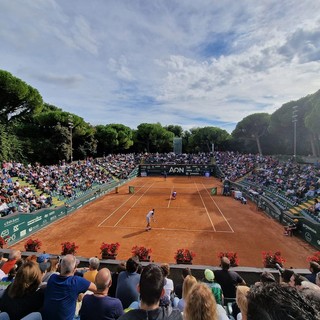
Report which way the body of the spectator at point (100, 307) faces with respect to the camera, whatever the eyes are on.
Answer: away from the camera

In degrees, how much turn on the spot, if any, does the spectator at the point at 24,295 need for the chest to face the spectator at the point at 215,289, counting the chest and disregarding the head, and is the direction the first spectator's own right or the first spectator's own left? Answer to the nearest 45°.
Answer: approximately 45° to the first spectator's own right

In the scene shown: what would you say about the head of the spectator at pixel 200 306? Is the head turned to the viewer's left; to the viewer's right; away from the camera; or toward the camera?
away from the camera

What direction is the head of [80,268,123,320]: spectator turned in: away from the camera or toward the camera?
away from the camera

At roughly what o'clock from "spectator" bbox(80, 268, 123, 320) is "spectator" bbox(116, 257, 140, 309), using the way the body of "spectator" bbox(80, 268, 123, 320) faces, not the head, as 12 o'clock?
"spectator" bbox(116, 257, 140, 309) is roughly at 1 o'clock from "spectator" bbox(80, 268, 123, 320).

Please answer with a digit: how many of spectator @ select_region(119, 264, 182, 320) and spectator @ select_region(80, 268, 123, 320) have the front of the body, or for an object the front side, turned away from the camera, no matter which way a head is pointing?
2

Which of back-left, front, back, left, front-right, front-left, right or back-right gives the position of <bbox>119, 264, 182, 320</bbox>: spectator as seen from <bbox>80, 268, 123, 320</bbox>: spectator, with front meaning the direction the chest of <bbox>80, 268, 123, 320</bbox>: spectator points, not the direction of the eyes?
back-right

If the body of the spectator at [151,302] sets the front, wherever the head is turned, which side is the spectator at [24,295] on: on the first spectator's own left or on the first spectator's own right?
on the first spectator's own left

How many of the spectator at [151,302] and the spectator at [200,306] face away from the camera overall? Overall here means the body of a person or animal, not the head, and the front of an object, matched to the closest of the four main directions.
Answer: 2

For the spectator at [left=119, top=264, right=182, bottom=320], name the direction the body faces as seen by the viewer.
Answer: away from the camera

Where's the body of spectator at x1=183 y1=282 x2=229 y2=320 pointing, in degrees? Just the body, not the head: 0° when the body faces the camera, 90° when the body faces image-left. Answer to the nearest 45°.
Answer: approximately 180°

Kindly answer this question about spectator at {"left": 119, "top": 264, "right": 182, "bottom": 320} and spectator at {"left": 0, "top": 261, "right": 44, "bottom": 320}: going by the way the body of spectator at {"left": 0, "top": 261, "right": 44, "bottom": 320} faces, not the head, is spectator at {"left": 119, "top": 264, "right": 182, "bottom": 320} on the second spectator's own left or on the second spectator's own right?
on the second spectator's own right

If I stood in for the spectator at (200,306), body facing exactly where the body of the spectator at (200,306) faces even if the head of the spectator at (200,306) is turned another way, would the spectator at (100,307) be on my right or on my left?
on my left

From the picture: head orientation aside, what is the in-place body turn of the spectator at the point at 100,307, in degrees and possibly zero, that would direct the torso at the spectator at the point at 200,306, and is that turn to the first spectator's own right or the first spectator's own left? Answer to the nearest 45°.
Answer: approximately 135° to the first spectator's own right
